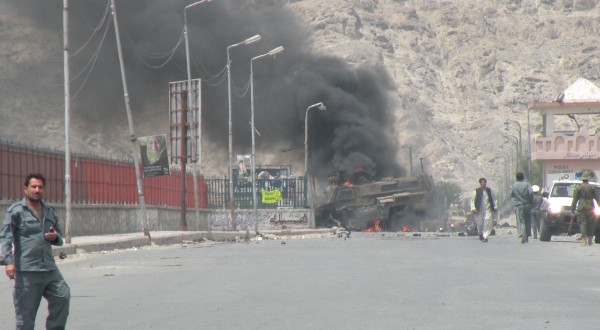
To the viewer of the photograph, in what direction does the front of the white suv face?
facing the viewer and to the left of the viewer

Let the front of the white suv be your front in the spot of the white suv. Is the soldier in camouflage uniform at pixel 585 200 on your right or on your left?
on your left

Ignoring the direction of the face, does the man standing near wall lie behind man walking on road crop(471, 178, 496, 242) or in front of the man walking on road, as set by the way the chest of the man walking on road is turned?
in front

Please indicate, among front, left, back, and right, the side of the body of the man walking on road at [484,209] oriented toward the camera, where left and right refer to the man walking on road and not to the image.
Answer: front
